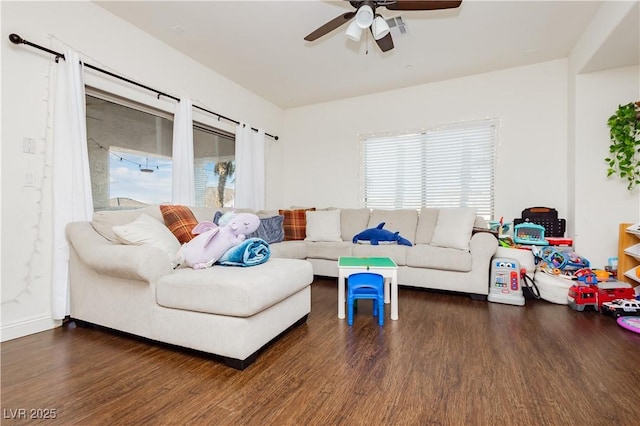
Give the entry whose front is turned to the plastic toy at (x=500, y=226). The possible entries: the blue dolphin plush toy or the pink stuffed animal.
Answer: the pink stuffed animal

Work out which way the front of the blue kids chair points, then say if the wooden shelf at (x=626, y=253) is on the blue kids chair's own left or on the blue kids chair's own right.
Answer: on the blue kids chair's own right

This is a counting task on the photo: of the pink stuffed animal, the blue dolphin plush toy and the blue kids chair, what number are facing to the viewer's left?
1

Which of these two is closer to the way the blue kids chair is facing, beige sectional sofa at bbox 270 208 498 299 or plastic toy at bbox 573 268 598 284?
the beige sectional sofa

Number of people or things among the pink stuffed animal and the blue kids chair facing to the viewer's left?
0

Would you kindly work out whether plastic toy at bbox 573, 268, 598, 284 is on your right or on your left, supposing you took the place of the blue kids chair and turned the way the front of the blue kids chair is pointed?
on your right

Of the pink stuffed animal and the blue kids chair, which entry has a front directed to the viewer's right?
the pink stuffed animal

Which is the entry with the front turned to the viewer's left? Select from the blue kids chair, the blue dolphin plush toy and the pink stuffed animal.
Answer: the blue dolphin plush toy

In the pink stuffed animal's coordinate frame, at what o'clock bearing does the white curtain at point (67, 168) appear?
The white curtain is roughly at 7 o'clock from the pink stuffed animal.

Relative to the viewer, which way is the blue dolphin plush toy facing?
to the viewer's left

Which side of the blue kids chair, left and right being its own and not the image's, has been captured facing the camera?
back

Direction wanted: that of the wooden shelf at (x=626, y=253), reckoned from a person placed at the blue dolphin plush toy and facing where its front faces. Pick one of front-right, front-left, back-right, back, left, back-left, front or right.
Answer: back

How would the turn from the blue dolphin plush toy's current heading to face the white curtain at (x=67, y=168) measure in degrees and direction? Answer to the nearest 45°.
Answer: approximately 45° to its left
